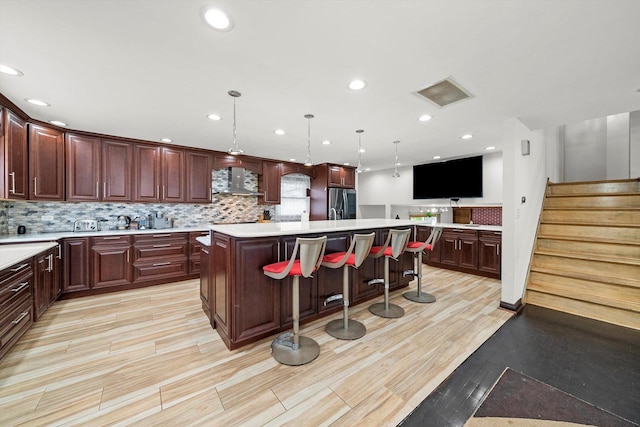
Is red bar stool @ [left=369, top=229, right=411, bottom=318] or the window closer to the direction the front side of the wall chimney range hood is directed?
the red bar stool

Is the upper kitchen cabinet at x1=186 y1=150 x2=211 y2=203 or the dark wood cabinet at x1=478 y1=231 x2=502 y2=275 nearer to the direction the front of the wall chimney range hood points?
the dark wood cabinet

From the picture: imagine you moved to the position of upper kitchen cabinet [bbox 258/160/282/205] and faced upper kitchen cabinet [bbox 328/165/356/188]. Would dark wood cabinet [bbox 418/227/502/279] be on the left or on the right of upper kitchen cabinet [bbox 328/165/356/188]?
right

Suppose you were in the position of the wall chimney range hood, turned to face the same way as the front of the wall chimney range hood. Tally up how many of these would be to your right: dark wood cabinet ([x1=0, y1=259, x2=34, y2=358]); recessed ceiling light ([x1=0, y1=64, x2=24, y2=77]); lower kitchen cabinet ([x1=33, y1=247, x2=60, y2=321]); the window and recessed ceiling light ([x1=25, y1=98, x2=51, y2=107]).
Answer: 4

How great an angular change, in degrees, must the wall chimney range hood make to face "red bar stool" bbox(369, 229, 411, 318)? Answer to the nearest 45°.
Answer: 0° — it already faces it

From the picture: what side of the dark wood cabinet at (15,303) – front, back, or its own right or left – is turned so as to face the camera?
right

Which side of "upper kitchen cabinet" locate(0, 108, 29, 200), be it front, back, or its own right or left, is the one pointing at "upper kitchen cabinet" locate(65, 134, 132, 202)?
left

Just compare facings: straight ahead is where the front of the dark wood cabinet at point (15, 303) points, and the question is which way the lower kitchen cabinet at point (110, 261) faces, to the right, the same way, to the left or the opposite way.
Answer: to the right

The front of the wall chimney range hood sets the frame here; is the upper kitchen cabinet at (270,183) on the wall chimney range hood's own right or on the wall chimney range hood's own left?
on the wall chimney range hood's own left

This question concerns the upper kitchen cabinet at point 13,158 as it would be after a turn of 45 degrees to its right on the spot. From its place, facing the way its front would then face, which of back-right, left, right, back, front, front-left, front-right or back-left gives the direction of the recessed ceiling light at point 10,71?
front

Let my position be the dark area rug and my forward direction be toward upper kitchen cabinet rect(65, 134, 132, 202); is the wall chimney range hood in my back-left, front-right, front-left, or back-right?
front-right

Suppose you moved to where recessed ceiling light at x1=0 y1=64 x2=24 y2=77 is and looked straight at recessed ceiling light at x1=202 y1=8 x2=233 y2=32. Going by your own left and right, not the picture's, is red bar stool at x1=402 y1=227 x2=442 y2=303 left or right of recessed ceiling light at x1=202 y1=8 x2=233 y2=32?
left

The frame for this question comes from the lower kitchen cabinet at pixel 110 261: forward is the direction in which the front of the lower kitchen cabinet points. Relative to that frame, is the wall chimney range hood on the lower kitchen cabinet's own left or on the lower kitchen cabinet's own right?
on the lower kitchen cabinet's own left
